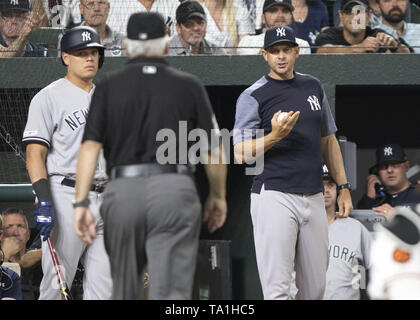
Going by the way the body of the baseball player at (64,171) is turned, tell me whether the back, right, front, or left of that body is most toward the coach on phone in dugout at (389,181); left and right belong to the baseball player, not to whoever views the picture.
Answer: left

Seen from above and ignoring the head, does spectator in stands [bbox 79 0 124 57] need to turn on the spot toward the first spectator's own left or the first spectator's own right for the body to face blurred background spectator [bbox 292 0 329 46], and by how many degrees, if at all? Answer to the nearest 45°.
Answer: approximately 90° to the first spectator's own left

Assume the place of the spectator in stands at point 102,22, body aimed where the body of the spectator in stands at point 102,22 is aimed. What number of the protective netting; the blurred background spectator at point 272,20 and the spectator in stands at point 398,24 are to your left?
2

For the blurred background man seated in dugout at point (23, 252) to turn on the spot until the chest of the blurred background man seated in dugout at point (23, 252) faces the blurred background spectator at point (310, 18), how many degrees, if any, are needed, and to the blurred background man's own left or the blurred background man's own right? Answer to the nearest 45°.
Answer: approximately 90° to the blurred background man's own left

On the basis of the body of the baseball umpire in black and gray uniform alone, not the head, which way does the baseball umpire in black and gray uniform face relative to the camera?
away from the camera

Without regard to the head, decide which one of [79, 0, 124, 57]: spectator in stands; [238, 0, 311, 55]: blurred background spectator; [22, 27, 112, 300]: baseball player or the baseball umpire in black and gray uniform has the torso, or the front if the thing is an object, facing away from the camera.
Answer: the baseball umpire in black and gray uniform

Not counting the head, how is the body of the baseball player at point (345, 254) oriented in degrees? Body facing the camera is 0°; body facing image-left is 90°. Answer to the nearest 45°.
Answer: approximately 0°

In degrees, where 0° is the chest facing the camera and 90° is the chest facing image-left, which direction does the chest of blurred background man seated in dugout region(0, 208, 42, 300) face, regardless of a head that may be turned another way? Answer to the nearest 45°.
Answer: approximately 0°

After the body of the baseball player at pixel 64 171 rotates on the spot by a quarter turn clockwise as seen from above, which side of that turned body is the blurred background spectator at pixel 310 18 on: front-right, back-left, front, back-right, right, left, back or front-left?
back

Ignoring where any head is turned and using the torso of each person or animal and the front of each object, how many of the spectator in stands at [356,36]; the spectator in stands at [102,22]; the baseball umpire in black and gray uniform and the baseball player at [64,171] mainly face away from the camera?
1

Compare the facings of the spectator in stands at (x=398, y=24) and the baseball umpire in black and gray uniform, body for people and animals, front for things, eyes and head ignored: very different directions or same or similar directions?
very different directions

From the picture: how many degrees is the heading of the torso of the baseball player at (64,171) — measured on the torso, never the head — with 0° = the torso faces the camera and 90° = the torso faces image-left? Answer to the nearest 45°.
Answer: approximately 315°

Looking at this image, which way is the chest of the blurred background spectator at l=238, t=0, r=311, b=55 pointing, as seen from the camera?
toward the camera

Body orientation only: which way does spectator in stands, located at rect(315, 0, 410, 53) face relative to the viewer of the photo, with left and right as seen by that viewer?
facing the viewer

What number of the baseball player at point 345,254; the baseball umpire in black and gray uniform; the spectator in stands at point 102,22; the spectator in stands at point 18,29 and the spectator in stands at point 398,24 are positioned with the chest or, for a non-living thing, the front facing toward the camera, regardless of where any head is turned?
4
